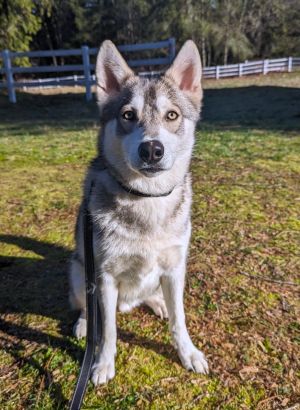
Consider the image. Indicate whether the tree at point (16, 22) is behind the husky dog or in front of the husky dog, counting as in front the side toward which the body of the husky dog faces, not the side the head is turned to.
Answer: behind

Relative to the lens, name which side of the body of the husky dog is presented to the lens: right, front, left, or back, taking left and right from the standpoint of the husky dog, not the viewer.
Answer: front
